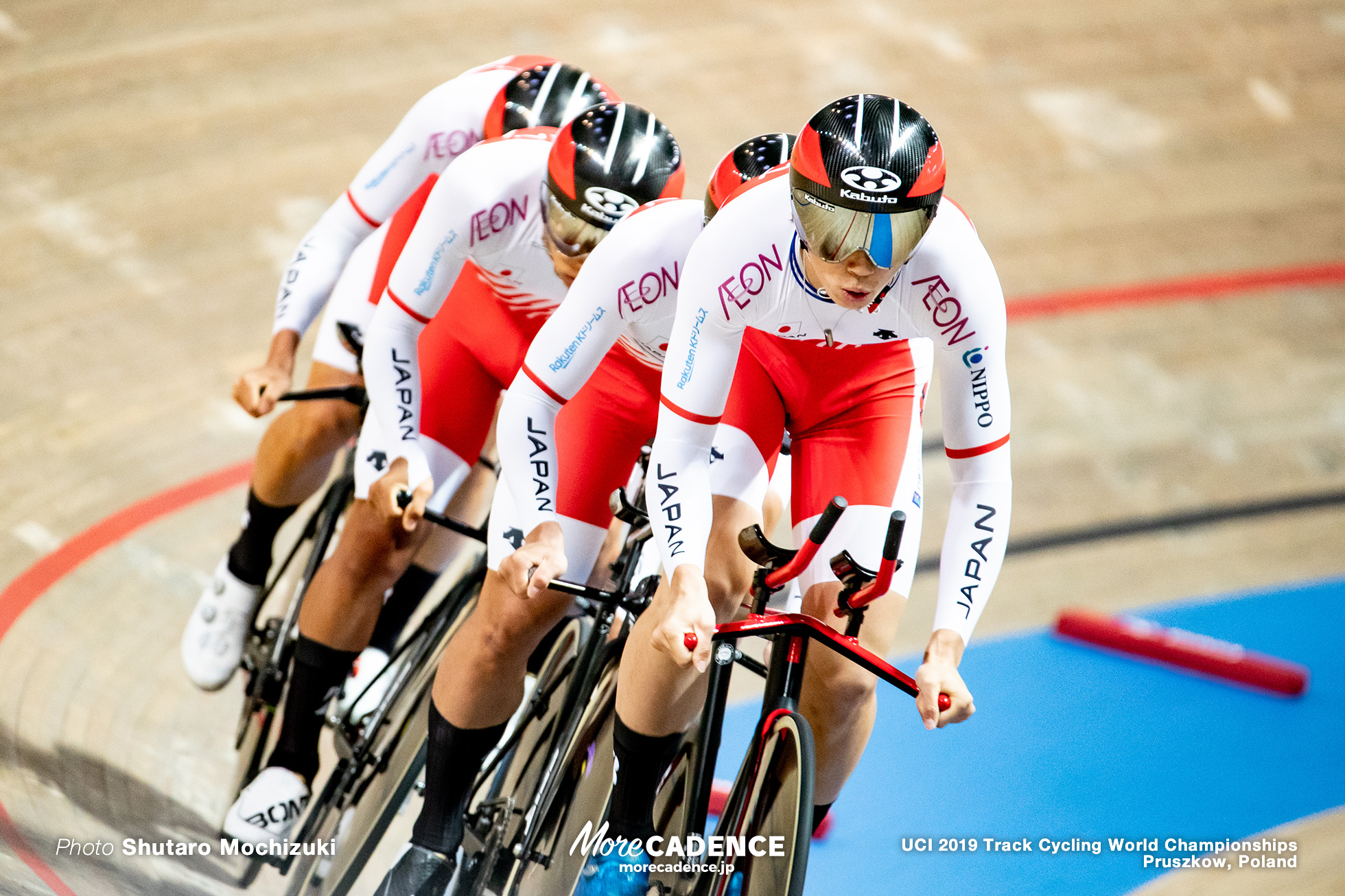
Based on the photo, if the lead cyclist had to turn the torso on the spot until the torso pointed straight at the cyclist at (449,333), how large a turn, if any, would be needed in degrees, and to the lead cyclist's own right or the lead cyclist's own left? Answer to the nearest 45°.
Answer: approximately 135° to the lead cyclist's own right

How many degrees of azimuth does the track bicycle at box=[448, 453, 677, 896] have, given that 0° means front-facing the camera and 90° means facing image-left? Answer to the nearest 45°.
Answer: approximately 315°

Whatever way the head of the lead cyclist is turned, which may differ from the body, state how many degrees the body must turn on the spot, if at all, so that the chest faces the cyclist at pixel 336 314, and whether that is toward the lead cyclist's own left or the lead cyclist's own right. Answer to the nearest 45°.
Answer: approximately 135° to the lead cyclist's own right

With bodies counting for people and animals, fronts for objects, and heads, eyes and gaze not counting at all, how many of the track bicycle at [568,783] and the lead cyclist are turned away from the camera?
0

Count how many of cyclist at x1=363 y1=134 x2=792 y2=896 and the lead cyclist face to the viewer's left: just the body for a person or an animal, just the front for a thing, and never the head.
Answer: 0

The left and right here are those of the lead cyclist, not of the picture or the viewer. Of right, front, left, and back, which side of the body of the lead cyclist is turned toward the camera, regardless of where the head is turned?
front
